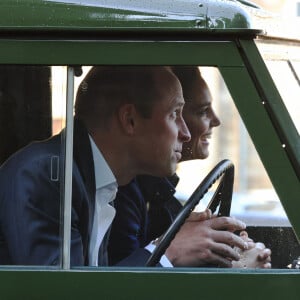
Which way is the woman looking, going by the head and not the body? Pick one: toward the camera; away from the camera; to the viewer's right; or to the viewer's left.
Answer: to the viewer's right

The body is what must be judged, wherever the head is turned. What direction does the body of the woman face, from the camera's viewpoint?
to the viewer's right

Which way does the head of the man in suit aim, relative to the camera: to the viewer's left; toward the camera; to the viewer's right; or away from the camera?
to the viewer's right

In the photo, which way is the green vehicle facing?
to the viewer's right

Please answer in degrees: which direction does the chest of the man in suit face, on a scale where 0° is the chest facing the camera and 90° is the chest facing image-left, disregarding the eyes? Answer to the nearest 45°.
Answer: approximately 270°
